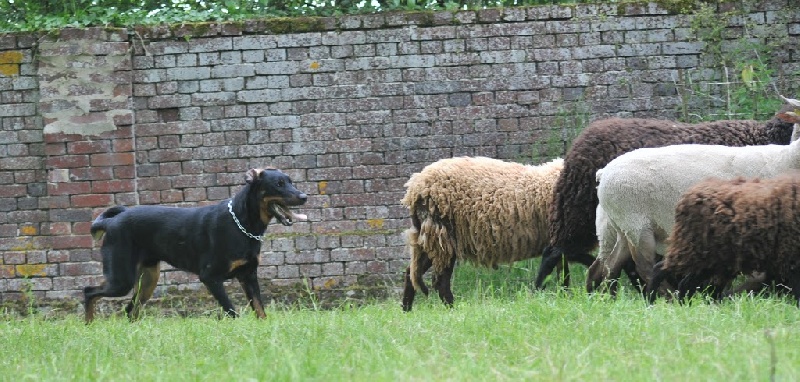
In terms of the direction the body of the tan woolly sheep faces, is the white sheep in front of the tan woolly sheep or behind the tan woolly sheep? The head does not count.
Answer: in front

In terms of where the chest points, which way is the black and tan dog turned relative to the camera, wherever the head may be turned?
to the viewer's right

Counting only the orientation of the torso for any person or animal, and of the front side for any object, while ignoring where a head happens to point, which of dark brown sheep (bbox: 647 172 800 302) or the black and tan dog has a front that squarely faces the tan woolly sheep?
the black and tan dog

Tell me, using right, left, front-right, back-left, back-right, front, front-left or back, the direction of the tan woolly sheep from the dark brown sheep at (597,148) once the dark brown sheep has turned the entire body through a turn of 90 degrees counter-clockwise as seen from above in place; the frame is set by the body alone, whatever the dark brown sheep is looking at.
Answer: left

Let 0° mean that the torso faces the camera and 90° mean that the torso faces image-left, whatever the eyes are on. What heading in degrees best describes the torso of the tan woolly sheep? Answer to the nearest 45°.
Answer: approximately 270°

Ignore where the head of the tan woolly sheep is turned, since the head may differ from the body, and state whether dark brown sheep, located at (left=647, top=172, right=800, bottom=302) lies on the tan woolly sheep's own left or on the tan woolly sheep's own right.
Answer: on the tan woolly sheep's own right

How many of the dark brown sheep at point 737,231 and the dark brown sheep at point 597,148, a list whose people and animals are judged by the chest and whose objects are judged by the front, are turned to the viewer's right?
2

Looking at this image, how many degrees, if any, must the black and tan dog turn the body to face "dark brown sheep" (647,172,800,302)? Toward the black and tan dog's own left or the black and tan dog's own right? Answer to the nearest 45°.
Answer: approximately 45° to the black and tan dog's own right

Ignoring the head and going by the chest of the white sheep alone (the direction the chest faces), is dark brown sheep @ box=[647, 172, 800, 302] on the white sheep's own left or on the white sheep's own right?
on the white sheep's own right

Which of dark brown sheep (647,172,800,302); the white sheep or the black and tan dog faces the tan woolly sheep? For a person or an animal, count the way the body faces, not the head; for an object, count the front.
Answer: the black and tan dog

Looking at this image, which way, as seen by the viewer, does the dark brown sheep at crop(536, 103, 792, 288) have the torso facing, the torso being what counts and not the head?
to the viewer's right

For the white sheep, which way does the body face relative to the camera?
to the viewer's right
